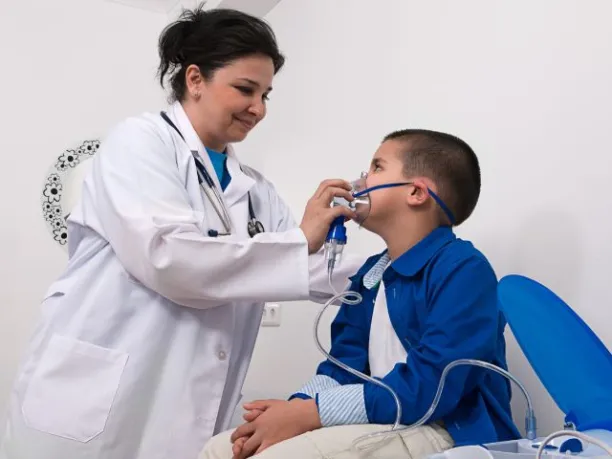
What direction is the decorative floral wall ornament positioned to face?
toward the camera

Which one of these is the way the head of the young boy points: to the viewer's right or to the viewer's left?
to the viewer's left

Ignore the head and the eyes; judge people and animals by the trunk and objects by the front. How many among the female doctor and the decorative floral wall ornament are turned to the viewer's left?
0

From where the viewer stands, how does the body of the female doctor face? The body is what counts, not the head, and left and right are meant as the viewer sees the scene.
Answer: facing the viewer and to the right of the viewer

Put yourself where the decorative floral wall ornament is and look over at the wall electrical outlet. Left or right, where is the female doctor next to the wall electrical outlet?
right
